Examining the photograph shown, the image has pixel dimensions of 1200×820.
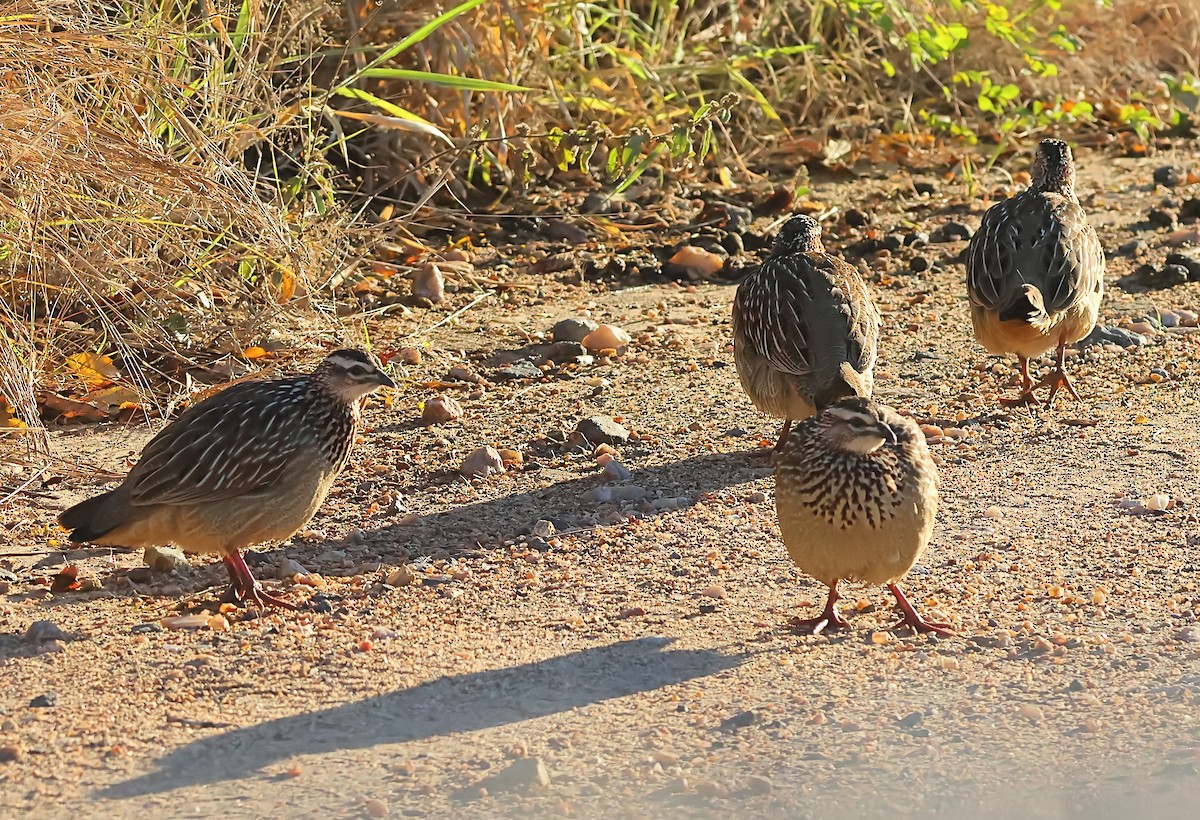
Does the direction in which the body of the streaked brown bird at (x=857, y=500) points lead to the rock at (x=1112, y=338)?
no

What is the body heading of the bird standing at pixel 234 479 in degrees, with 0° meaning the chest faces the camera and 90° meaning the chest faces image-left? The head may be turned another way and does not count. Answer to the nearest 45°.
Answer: approximately 270°

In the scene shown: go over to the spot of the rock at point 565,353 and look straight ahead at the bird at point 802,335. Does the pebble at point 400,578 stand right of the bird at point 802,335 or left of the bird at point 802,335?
right

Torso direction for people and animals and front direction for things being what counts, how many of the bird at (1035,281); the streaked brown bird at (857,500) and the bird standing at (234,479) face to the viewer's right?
1

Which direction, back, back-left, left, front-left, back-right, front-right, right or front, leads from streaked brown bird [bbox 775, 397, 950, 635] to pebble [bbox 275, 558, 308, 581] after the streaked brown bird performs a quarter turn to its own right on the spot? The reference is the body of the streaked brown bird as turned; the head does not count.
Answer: front

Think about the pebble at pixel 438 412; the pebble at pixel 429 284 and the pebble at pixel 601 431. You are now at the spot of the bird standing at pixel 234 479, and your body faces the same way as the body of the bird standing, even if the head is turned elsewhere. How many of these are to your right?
0

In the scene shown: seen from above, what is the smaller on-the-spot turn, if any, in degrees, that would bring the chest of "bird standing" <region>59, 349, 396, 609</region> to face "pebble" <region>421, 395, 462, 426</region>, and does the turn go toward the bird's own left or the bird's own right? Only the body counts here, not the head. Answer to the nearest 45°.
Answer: approximately 45° to the bird's own left

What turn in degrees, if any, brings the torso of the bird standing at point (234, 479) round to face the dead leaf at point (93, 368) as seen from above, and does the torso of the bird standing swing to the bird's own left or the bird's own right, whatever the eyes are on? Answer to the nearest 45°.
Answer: approximately 90° to the bird's own left

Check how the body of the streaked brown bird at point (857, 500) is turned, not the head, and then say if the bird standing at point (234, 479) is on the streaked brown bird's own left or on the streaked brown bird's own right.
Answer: on the streaked brown bird's own right

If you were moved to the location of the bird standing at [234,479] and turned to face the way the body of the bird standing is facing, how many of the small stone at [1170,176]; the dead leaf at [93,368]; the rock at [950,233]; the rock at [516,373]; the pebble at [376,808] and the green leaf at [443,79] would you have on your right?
1

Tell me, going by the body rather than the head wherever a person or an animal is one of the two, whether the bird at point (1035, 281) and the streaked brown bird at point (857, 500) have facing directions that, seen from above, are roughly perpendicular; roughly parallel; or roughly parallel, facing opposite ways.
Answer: roughly parallel, facing opposite ways

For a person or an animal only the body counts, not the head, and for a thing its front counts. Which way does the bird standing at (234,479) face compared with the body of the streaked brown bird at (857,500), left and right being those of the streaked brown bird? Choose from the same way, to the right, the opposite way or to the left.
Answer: to the left

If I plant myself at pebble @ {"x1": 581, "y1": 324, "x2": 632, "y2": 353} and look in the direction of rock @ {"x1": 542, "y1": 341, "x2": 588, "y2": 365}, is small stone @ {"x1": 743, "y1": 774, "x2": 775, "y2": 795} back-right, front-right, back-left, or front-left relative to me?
front-left

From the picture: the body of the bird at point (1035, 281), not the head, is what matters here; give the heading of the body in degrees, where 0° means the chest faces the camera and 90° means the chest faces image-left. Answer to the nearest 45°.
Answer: approximately 180°

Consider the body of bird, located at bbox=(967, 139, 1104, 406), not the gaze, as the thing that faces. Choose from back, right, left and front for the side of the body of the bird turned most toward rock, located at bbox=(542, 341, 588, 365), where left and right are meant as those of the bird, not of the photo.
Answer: left

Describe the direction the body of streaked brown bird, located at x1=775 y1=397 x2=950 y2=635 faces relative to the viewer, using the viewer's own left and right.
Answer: facing the viewer

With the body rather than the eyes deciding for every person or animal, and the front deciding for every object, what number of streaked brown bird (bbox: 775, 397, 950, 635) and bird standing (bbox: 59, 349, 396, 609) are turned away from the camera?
0

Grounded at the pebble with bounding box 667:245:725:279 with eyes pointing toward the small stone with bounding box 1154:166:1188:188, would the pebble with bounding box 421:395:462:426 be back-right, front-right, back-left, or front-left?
back-right
